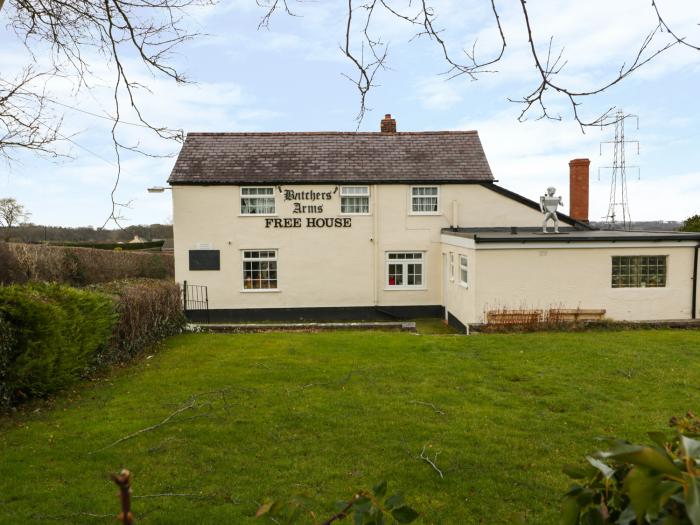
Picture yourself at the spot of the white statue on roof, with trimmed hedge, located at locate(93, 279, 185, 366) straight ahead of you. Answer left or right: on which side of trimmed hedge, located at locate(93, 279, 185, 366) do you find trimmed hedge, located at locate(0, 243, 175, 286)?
right

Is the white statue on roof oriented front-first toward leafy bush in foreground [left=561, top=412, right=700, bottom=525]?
yes

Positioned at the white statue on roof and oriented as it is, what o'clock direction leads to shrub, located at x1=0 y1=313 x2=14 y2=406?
The shrub is roughly at 1 o'clock from the white statue on roof.

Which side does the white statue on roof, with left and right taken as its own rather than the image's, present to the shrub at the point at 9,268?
right

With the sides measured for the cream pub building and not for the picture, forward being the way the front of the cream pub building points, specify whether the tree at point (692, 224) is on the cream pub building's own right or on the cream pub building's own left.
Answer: on the cream pub building's own left

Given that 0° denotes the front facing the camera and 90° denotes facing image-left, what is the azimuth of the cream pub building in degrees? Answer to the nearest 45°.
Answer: approximately 0°

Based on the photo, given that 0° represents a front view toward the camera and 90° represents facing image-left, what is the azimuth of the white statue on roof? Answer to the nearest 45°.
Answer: approximately 0°

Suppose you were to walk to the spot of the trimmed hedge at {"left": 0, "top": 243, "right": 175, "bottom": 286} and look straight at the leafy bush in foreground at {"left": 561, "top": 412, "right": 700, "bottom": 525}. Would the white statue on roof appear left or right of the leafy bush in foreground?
left

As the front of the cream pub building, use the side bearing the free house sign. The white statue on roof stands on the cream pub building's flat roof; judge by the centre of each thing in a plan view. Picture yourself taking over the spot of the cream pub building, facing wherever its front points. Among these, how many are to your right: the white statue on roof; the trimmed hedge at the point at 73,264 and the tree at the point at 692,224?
1

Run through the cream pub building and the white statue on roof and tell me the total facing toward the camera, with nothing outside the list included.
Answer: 2

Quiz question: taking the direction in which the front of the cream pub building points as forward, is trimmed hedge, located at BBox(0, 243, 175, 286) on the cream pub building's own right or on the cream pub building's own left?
on the cream pub building's own right

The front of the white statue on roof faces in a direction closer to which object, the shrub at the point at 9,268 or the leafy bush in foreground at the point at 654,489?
the leafy bush in foreground

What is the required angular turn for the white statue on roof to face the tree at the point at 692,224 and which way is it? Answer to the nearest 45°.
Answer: approximately 135° to its left
